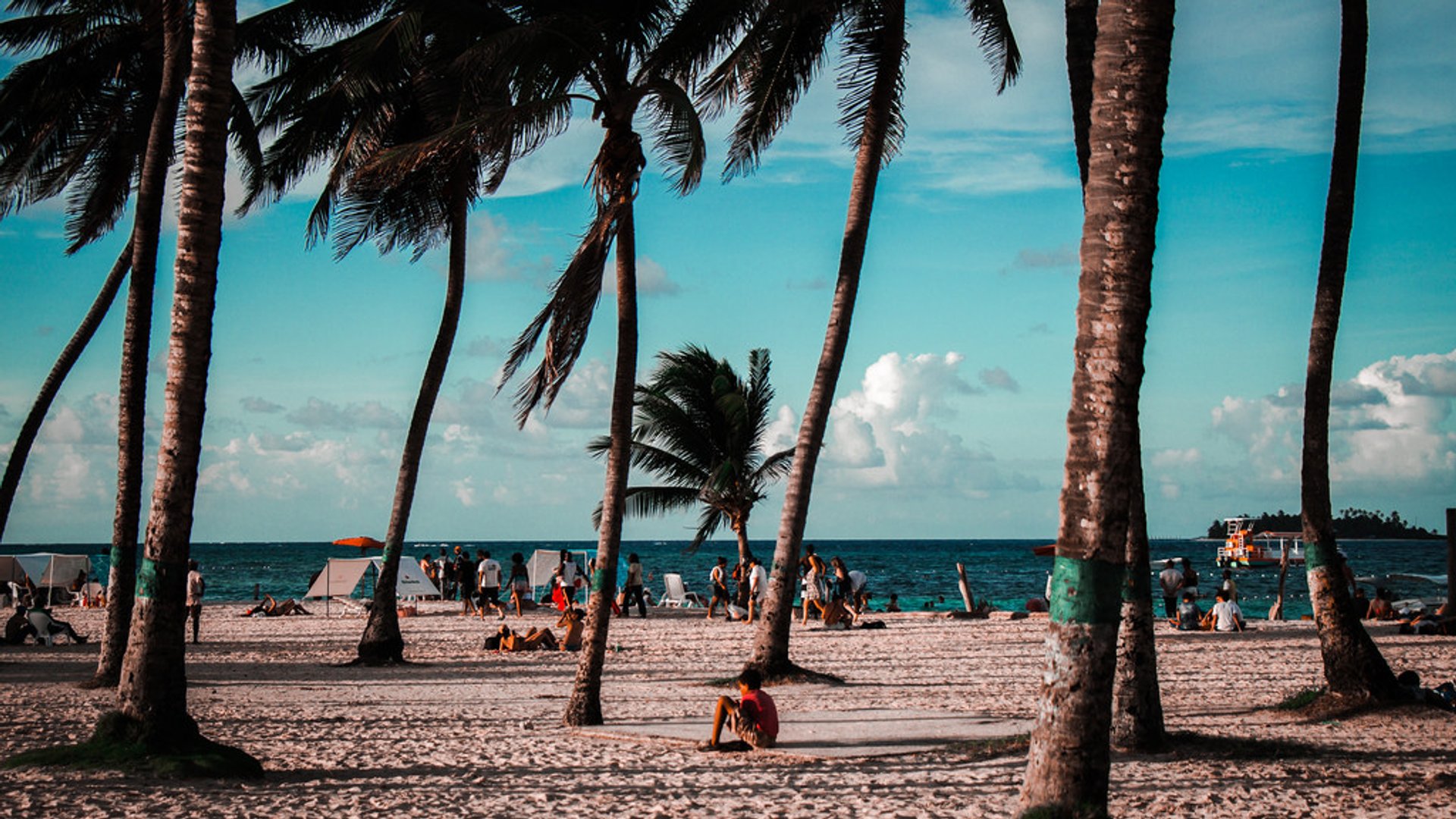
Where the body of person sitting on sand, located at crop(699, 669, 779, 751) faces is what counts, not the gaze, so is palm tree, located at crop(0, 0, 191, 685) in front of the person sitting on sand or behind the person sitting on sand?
in front

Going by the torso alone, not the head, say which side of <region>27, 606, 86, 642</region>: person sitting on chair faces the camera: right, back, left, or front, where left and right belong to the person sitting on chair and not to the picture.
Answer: right

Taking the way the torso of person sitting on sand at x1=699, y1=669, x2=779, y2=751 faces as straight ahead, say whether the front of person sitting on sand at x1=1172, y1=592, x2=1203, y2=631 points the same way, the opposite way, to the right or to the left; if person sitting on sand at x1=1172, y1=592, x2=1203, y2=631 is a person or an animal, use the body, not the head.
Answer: to the right

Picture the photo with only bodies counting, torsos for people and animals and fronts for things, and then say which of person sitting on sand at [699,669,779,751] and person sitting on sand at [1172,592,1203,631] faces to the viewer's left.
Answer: person sitting on sand at [699,669,779,751]

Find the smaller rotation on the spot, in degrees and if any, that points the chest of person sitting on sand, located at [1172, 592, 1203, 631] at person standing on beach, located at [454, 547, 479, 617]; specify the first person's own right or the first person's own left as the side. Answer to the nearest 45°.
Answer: approximately 90° to the first person's own left

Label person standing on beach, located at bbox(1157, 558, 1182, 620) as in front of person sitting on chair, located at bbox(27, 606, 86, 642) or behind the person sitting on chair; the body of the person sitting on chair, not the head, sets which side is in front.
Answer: in front

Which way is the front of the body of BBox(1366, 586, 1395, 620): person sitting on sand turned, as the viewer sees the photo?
away from the camera
